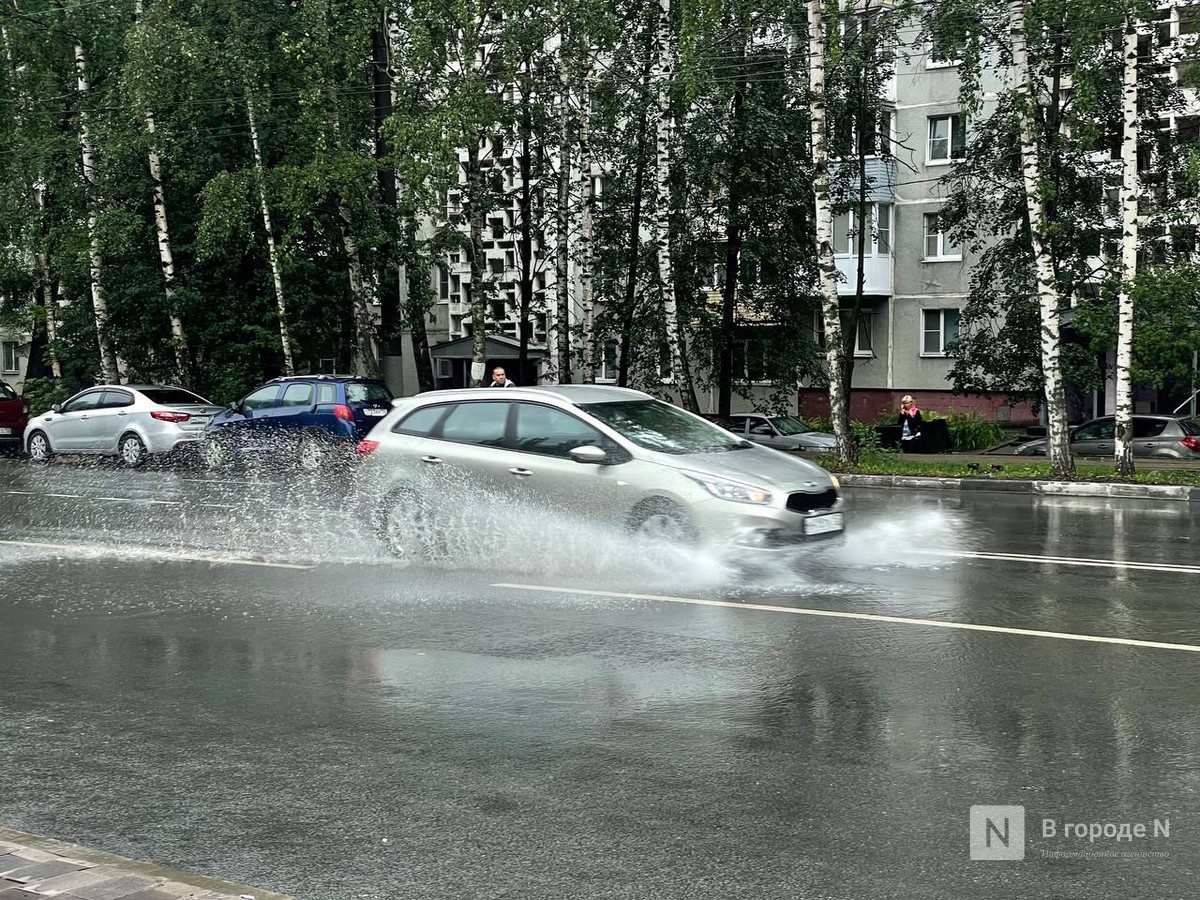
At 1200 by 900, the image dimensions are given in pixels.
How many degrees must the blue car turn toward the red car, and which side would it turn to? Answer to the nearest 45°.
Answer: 0° — it already faces it

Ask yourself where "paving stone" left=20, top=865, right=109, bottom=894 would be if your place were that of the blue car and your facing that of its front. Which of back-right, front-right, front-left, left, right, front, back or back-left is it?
back-left

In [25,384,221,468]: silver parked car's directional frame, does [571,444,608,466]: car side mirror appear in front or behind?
behind

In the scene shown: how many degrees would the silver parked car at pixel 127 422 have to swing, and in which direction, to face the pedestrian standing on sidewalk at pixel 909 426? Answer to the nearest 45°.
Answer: approximately 135° to its right

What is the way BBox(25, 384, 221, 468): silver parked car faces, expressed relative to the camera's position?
facing away from the viewer and to the left of the viewer

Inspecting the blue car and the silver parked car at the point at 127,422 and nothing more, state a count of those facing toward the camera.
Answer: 0

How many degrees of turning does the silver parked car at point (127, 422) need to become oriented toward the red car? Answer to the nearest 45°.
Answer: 0° — it already faces it

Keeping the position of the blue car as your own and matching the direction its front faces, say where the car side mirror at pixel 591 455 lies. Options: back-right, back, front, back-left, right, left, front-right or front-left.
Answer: back-left

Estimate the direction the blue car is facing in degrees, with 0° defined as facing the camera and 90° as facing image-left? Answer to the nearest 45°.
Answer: approximately 135°

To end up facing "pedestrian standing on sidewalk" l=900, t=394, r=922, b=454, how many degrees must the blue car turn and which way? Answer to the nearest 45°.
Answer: approximately 135° to its right

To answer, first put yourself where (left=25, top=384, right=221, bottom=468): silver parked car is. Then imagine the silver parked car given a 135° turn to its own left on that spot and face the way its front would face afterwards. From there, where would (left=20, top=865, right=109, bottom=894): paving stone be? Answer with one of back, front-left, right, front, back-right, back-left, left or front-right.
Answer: front
